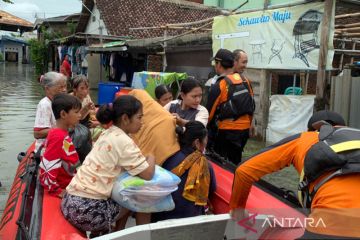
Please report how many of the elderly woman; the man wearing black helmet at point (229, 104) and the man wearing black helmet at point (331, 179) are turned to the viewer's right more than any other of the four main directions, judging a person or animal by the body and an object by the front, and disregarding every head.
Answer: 1

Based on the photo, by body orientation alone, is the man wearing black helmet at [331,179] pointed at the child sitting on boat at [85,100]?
yes

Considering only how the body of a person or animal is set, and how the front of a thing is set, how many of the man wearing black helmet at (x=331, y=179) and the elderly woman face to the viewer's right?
1

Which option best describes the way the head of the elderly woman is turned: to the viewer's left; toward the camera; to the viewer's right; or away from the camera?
to the viewer's right

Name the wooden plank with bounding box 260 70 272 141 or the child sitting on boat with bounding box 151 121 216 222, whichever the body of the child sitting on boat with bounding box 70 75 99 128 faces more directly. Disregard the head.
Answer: the child sitting on boat

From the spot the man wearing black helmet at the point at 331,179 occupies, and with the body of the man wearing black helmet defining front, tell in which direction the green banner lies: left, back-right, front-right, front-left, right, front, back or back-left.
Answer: front-right

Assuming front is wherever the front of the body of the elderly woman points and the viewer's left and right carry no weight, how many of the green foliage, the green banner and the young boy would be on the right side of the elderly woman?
1

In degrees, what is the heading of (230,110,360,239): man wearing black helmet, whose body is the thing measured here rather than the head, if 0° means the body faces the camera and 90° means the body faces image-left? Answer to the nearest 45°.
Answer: approximately 135°

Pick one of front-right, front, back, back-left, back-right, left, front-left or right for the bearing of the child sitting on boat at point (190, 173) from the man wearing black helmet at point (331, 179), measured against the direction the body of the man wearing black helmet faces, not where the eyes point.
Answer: front

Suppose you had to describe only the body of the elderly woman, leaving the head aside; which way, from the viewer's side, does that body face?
to the viewer's right

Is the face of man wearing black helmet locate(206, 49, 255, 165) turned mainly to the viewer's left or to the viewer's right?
to the viewer's left

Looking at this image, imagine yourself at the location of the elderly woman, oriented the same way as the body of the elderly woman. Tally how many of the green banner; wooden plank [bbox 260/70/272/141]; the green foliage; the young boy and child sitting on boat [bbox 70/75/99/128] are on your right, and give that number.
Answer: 1

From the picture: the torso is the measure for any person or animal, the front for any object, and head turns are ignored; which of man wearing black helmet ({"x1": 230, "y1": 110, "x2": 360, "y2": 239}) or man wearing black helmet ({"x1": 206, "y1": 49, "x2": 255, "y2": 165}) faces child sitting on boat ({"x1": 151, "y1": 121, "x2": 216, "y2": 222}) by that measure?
man wearing black helmet ({"x1": 230, "y1": 110, "x2": 360, "y2": 239})

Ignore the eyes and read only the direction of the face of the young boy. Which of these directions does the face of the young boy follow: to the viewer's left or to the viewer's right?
to the viewer's right

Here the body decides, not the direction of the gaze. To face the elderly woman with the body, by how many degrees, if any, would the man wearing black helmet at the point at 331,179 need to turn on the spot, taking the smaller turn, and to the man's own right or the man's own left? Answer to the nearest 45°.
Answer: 0° — they already face them

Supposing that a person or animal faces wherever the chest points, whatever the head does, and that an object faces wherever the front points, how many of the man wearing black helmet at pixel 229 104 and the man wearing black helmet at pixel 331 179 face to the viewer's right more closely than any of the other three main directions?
0
